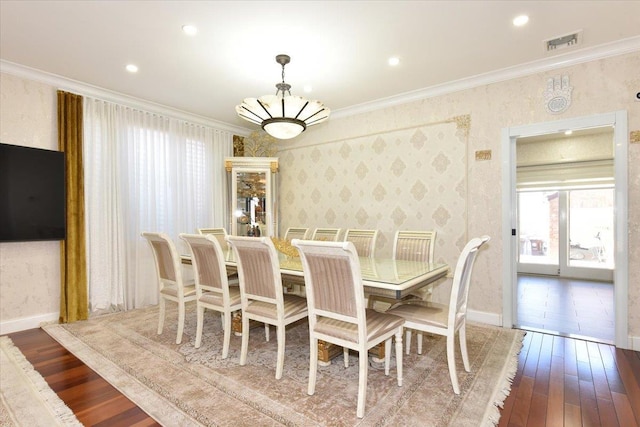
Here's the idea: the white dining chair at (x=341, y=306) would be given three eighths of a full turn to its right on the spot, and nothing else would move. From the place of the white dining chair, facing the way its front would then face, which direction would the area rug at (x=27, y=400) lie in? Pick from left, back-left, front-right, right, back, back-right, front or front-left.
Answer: right

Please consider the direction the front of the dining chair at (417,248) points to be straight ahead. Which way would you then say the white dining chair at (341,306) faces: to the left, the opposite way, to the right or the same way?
the opposite way

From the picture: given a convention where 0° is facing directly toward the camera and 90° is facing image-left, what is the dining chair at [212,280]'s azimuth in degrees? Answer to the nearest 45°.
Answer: approximately 225°

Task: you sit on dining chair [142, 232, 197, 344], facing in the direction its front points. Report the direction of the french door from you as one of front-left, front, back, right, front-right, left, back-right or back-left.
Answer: front-right

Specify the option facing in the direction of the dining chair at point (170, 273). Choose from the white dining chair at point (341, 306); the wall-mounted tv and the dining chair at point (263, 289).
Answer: the wall-mounted tv

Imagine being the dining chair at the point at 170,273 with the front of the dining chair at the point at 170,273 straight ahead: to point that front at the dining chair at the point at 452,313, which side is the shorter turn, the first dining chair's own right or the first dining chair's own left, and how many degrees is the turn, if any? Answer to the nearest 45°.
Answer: approximately 90° to the first dining chair's own right

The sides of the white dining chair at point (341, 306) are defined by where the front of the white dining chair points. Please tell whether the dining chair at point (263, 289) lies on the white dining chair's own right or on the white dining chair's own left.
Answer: on the white dining chair's own left

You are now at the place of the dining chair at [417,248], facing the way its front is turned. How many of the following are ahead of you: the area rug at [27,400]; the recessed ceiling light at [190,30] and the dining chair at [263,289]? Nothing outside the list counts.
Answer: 3

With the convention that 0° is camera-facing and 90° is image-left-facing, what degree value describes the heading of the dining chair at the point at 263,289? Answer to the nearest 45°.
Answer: approximately 225°

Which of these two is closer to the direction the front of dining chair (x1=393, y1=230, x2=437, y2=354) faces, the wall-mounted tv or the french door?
the wall-mounted tv

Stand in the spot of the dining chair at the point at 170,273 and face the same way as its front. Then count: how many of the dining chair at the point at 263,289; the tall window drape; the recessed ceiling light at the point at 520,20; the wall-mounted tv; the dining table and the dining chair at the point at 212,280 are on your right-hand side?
4

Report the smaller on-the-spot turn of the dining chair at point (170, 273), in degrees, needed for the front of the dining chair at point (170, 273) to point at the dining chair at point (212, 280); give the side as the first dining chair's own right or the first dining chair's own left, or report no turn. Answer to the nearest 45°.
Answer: approximately 90° to the first dining chair's own right
